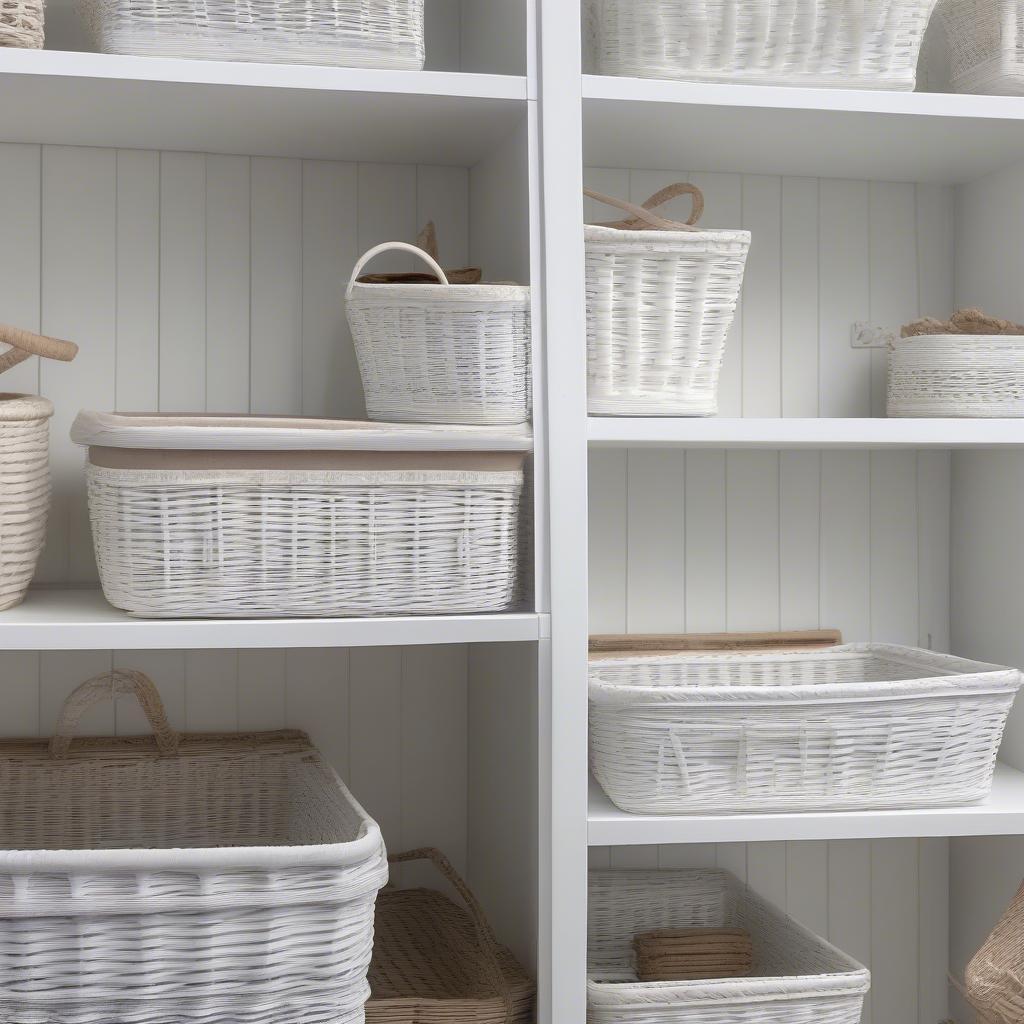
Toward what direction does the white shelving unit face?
toward the camera
